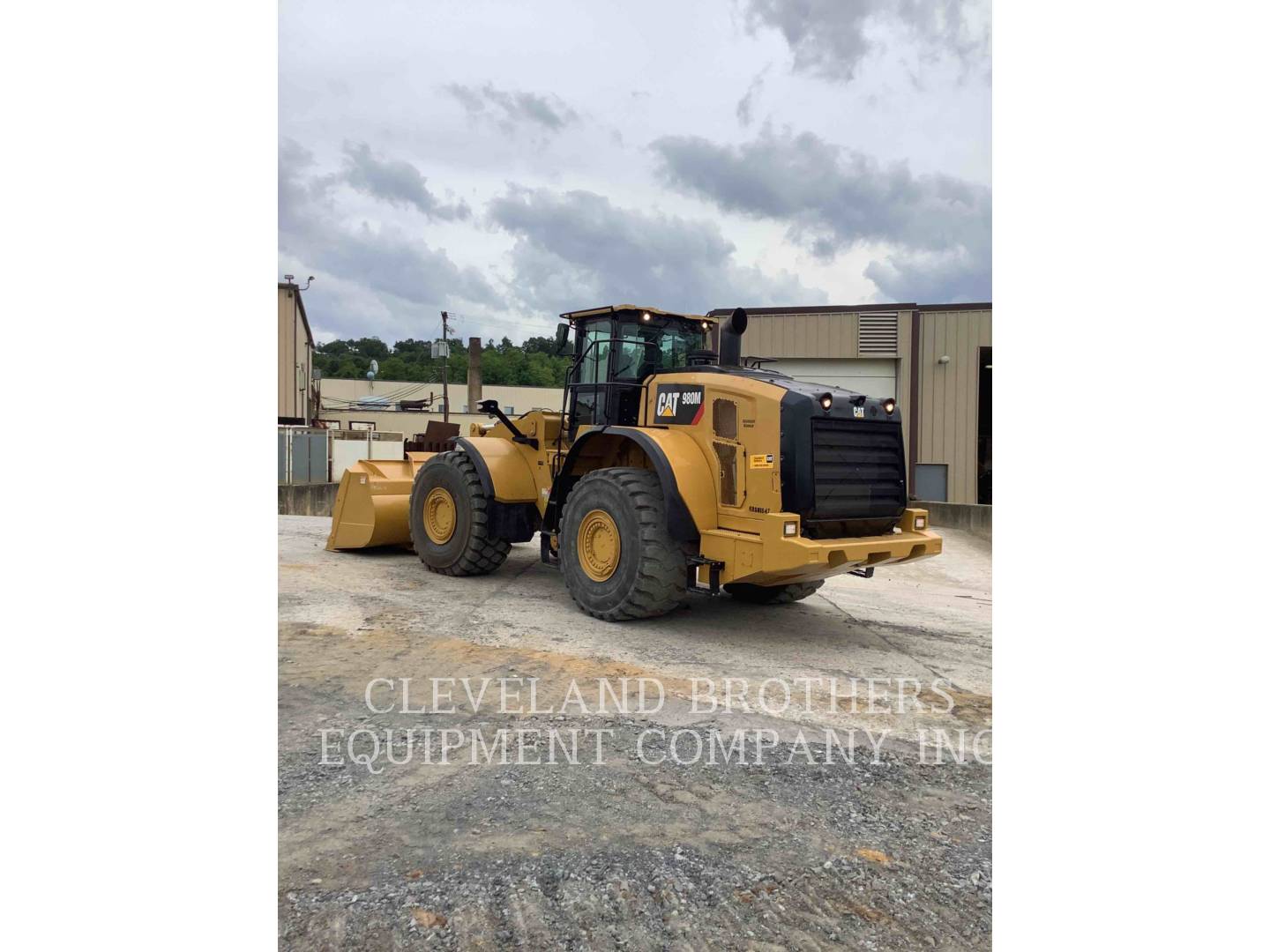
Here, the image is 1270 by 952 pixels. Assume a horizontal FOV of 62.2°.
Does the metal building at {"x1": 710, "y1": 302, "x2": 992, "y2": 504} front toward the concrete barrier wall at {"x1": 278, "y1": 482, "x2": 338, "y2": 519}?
no

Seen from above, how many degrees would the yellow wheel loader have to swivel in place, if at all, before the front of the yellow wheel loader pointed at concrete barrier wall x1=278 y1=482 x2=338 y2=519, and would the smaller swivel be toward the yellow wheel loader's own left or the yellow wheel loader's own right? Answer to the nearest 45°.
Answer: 0° — it already faces it

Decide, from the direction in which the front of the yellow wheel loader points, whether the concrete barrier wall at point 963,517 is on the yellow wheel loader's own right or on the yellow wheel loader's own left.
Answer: on the yellow wheel loader's own right

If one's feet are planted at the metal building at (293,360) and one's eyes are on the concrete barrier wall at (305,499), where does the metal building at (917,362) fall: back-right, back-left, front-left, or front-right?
front-left

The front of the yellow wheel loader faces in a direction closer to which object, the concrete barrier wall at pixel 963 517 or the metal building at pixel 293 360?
the metal building

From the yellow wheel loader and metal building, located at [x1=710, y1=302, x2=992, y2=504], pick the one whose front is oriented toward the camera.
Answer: the metal building

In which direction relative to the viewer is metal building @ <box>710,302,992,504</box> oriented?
toward the camera

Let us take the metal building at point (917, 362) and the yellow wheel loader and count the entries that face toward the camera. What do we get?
1

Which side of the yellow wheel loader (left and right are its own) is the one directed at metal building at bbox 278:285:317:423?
front

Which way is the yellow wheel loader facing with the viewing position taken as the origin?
facing away from the viewer and to the left of the viewer

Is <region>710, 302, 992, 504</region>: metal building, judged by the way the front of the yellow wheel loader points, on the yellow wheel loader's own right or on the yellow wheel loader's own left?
on the yellow wheel loader's own right
